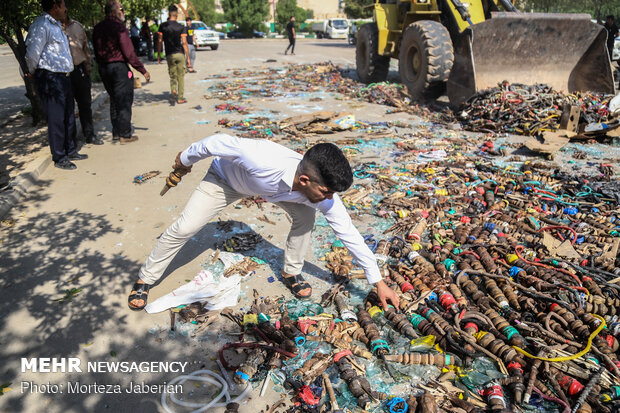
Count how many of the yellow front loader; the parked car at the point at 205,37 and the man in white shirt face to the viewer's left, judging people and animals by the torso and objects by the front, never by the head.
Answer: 0

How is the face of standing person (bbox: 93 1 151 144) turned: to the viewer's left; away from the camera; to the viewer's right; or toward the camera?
to the viewer's right

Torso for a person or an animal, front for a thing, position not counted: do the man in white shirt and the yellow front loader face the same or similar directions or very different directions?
same or similar directions

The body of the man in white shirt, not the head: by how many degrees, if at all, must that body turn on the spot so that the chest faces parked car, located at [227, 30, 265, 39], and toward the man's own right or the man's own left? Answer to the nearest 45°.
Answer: approximately 135° to the man's own left

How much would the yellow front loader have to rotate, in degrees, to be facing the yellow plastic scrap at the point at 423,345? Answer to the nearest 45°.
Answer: approximately 45° to its right

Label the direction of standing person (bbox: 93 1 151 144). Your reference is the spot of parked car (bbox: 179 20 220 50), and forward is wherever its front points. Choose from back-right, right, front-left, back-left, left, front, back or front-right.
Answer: front-right

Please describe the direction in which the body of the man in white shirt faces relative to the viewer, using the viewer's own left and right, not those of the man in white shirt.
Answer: facing the viewer and to the right of the viewer

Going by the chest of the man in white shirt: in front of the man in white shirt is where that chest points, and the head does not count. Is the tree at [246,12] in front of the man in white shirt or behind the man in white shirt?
behind

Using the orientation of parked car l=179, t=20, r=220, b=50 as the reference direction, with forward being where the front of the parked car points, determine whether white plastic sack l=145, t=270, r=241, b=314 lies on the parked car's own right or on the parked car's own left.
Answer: on the parked car's own right

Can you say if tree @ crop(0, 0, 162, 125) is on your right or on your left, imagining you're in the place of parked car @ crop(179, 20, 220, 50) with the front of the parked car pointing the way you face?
on your right

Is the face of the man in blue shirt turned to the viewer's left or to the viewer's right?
to the viewer's right

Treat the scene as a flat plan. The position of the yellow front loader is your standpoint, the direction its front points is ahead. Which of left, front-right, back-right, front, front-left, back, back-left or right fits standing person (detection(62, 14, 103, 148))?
right

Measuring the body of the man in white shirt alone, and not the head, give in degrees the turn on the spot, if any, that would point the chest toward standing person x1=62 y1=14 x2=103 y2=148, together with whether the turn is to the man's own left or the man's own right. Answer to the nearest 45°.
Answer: approximately 180°

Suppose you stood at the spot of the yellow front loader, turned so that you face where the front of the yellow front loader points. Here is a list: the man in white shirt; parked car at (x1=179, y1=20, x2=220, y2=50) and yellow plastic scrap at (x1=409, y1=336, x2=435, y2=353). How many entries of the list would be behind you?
1
